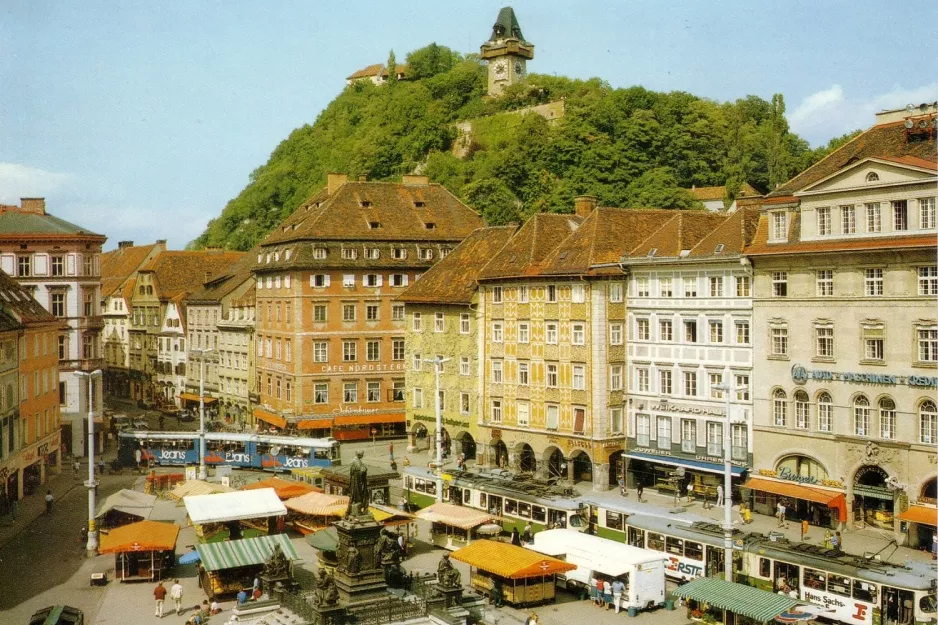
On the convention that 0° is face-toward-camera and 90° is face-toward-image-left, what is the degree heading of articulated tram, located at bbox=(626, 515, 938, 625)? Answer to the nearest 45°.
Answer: approximately 315°

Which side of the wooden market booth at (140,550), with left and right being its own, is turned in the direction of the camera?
front

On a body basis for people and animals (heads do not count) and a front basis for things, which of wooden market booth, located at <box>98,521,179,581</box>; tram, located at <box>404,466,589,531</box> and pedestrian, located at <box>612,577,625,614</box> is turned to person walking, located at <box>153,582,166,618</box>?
the wooden market booth

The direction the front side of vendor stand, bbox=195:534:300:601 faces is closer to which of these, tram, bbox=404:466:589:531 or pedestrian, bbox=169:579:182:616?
the pedestrian

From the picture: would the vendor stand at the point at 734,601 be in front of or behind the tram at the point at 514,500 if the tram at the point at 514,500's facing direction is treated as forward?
in front

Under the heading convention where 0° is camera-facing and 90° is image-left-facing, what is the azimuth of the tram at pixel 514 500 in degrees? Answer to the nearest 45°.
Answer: approximately 315°

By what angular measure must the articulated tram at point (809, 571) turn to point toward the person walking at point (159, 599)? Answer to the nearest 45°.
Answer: approximately 135° to its right

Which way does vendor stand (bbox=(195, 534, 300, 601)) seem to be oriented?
toward the camera
